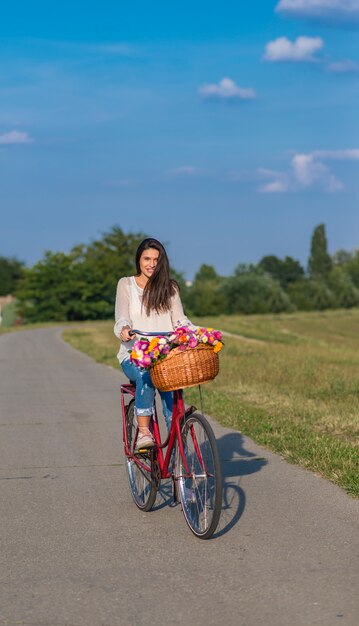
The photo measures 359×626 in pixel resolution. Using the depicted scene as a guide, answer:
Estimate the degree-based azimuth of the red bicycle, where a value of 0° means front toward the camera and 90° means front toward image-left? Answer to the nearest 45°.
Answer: approximately 315°

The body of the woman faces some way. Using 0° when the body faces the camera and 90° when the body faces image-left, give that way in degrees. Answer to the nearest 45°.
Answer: approximately 0°

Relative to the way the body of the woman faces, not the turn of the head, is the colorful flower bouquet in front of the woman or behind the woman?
in front
